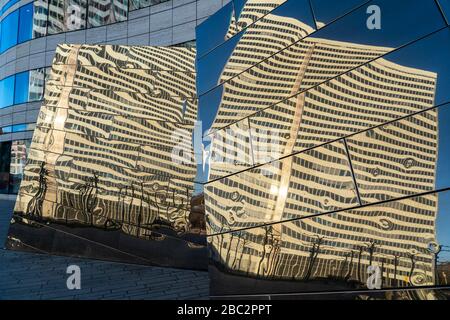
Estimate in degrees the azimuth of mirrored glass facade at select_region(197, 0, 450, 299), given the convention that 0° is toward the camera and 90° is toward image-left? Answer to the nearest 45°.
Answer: approximately 45°

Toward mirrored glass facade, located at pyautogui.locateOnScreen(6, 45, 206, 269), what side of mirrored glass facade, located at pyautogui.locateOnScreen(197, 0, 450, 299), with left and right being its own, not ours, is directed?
right
